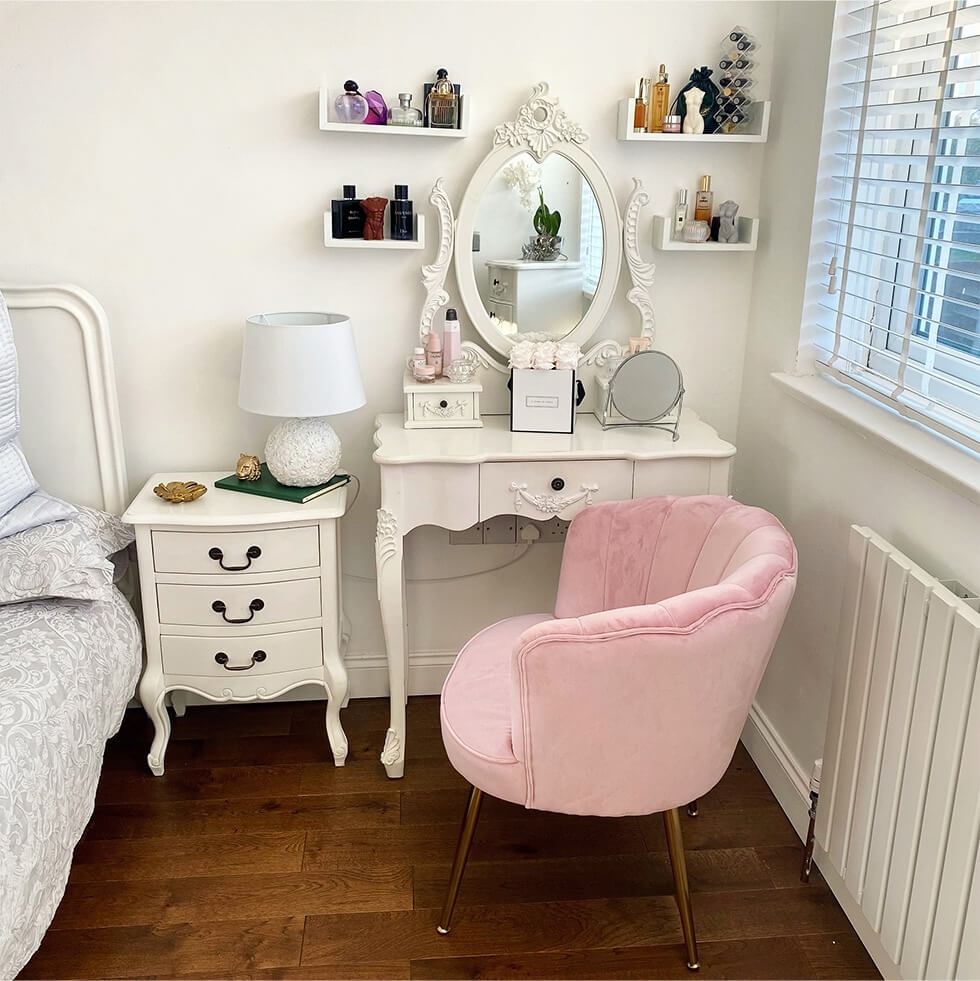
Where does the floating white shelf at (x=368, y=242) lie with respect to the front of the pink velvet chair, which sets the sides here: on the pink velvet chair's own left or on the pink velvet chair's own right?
on the pink velvet chair's own right

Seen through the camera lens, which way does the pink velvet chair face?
facing to the left of the viewer

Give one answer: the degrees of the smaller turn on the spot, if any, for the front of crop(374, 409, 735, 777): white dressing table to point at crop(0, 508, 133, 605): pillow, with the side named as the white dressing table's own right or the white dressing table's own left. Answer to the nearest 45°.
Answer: approximately 90° to the white dressing table's own right

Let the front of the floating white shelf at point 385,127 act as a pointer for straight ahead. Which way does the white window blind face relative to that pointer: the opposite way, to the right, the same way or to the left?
to the right

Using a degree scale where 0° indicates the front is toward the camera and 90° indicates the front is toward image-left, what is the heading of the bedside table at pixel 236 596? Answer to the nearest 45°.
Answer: approximately 0°

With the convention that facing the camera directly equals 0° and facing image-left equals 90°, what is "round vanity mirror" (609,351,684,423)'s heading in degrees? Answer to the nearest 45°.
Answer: approximately 0°

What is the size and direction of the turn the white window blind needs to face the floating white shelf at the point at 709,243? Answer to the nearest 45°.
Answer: approximately 90° to its right
